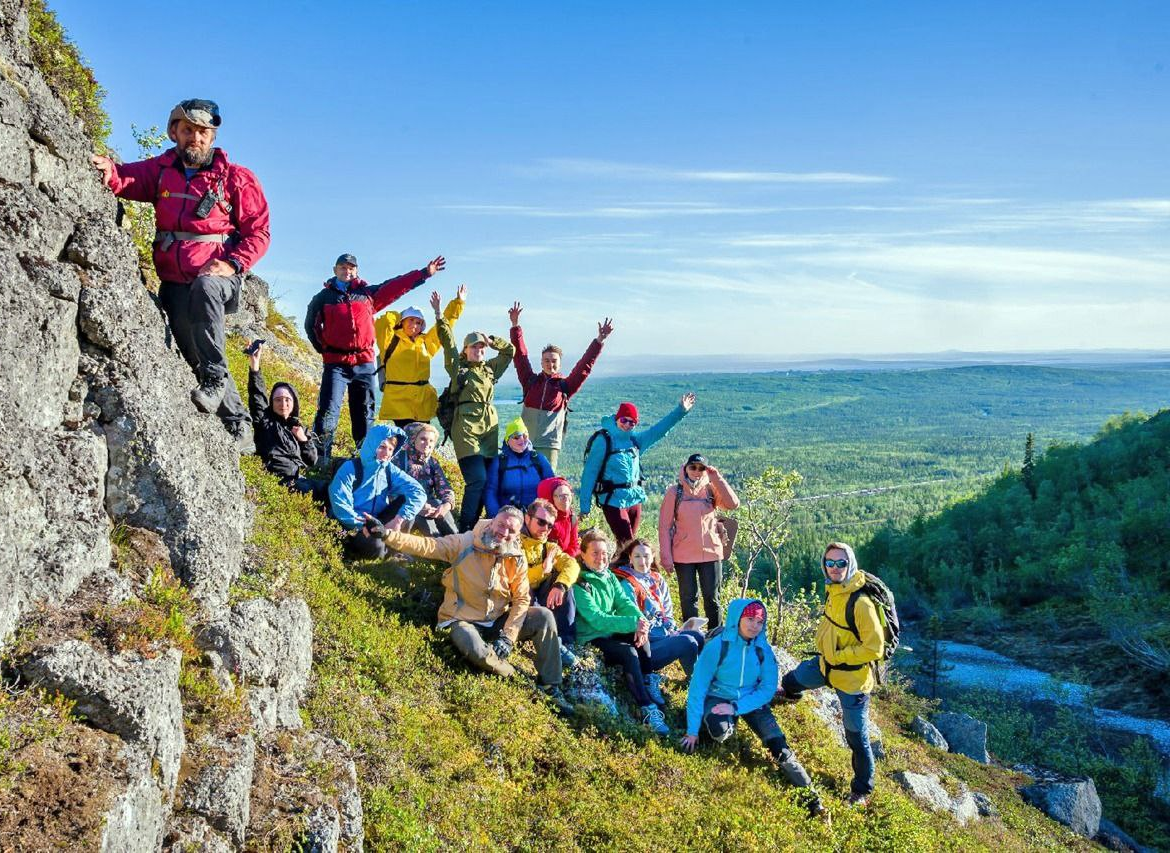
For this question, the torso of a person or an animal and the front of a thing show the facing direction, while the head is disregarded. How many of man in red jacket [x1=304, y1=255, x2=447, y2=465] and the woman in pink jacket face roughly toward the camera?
2

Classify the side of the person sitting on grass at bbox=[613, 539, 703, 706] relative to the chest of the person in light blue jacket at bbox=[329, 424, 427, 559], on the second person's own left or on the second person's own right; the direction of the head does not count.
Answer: on the second person's own left

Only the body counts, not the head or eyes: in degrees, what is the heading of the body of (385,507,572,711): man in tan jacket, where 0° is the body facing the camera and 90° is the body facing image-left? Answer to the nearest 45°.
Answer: approximately 315°

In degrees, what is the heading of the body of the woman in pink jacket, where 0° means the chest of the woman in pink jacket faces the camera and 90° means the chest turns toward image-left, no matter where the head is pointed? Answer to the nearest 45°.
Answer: approximately 0°

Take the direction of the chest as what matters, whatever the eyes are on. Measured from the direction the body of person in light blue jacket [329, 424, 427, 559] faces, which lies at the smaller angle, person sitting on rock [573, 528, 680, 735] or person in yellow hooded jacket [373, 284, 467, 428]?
the person sitting on rock

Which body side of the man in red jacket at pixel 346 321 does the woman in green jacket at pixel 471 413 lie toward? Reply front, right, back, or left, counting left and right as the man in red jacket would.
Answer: left

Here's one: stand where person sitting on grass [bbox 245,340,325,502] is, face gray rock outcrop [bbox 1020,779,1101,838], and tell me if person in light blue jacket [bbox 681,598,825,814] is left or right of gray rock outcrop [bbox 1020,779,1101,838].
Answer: right
